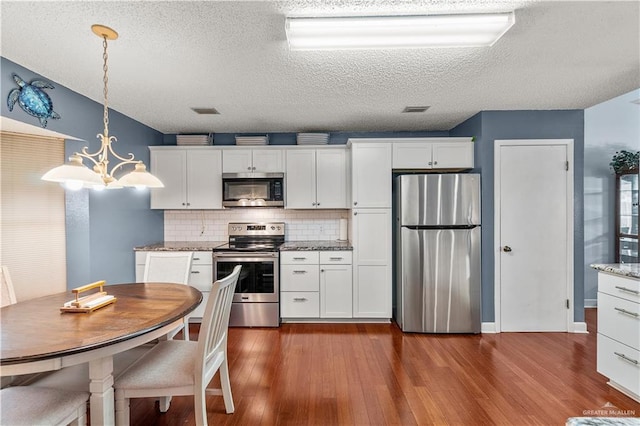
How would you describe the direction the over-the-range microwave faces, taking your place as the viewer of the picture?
facing the viewer

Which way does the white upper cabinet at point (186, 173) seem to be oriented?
toward the camera

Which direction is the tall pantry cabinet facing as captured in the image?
toward the camera

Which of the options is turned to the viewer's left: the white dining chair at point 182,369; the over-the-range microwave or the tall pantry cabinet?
the white dining chair

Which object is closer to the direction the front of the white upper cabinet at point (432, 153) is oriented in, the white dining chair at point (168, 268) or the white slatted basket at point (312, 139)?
the white dining chair

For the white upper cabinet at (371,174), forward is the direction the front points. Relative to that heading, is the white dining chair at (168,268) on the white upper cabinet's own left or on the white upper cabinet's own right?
on the white upper cabinet's own right

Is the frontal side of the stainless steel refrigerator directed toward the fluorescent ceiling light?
yes

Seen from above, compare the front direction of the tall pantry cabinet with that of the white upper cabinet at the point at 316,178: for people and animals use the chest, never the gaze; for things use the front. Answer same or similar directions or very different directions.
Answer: same or similar directions

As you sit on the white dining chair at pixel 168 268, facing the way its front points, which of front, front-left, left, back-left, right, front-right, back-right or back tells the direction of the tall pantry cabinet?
back-left

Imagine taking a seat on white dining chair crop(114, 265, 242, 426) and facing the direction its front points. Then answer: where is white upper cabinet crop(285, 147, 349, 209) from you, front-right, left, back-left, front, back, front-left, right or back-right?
back-right

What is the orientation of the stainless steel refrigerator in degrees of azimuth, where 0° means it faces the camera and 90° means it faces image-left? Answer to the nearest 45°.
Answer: approximately 0°

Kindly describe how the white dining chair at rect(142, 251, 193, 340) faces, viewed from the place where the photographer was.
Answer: facing the viewer and to the left of the viewer

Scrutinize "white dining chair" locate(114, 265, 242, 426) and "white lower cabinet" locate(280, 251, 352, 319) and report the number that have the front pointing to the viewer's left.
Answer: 1

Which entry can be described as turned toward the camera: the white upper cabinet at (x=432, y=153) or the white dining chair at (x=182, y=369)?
the white upper cabinet

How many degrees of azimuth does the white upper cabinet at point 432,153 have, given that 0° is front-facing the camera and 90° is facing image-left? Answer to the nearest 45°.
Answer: approximately 0°

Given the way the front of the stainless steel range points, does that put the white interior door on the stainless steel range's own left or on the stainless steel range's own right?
on the stainless steel range's own left
